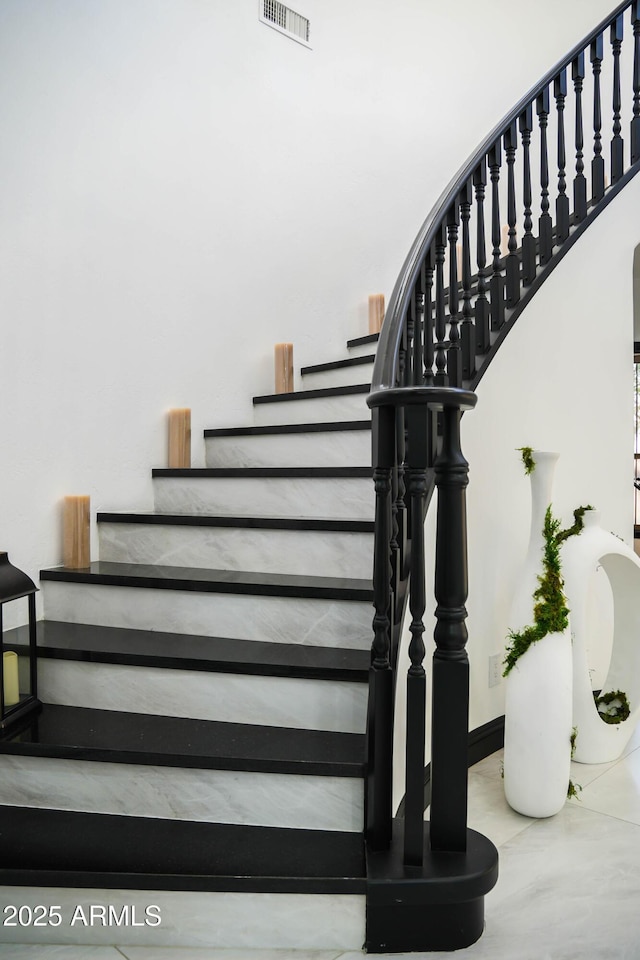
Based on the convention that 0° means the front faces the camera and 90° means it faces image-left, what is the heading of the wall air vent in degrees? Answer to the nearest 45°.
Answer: approximately 315°

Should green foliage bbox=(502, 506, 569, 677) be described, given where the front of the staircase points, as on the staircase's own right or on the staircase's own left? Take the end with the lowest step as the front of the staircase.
on the staircase's own left

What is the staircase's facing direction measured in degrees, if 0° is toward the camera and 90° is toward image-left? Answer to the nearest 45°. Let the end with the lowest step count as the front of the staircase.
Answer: approximately 0°
